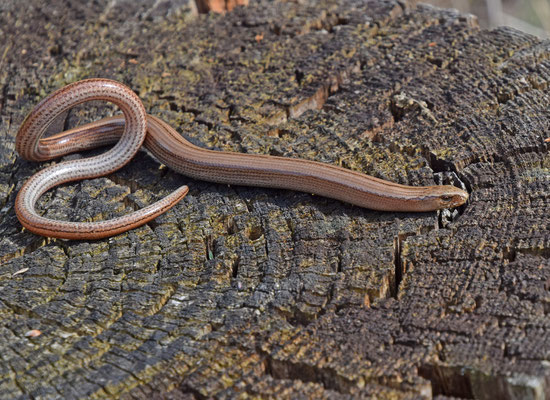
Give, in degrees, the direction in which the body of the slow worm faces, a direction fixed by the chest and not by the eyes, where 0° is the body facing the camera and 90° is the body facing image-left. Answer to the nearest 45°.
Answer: approximately 270°
